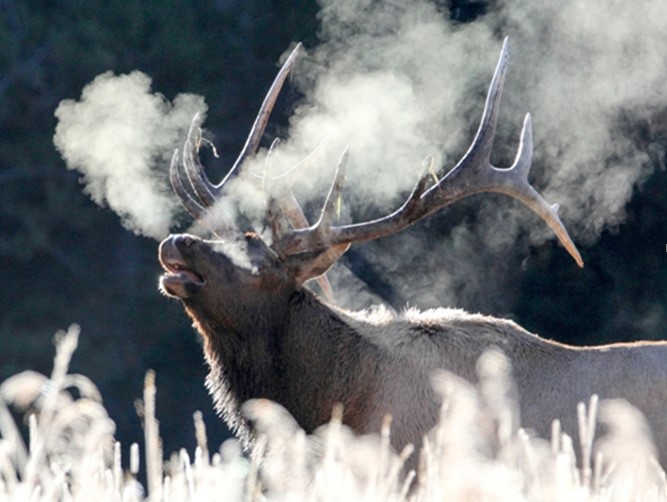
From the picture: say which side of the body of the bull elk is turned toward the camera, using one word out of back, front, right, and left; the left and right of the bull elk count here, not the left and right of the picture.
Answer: left
